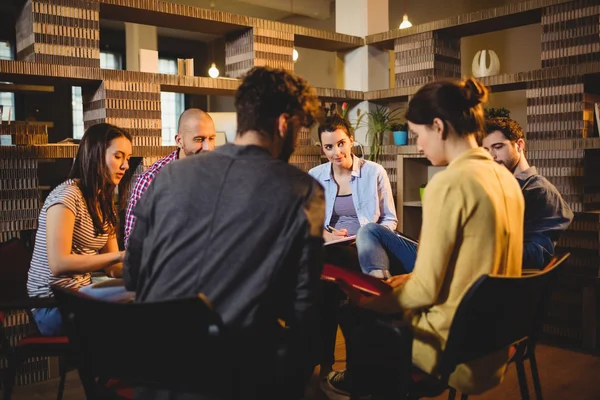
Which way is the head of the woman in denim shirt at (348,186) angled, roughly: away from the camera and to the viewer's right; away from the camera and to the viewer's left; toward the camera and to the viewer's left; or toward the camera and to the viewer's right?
toward the camera and to the viewer's left

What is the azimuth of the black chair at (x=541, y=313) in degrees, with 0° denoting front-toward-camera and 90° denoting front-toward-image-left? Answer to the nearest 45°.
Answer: approximately 90°

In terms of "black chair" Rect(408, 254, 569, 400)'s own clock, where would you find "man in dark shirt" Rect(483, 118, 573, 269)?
The man in dark shirt is roughly at 2 o'clock from the black chair.

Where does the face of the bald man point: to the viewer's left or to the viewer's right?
to the viewer's right

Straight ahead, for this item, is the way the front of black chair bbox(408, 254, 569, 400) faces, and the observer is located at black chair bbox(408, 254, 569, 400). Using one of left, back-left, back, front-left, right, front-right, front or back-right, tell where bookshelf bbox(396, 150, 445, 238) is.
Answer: front-right

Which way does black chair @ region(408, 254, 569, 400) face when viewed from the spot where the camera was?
facing away from the viewer and to the left of the viewer

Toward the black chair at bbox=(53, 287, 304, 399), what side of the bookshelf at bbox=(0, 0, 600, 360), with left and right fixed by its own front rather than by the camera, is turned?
front

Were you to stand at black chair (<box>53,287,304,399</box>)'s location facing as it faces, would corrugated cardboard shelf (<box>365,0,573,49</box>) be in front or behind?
in front

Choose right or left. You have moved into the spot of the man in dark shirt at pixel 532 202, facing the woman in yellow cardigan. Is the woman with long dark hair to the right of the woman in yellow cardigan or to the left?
right

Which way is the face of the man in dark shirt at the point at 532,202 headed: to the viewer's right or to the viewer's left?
to the viewer's left

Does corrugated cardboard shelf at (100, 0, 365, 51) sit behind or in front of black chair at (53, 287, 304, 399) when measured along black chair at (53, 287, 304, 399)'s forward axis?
in front

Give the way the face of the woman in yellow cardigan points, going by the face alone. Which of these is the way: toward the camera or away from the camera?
away from the camera

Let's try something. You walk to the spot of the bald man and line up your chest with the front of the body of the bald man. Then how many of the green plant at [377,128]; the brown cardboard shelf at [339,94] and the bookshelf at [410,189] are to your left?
3

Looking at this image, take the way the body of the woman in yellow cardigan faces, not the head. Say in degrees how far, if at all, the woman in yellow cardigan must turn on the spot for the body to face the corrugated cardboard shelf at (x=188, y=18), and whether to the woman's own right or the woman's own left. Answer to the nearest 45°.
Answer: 0° — they already face it

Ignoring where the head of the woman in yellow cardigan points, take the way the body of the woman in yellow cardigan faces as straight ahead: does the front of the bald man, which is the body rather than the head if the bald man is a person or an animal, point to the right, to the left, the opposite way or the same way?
the opposite way

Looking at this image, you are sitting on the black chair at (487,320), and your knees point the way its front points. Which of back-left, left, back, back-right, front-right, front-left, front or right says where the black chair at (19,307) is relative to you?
front-left
